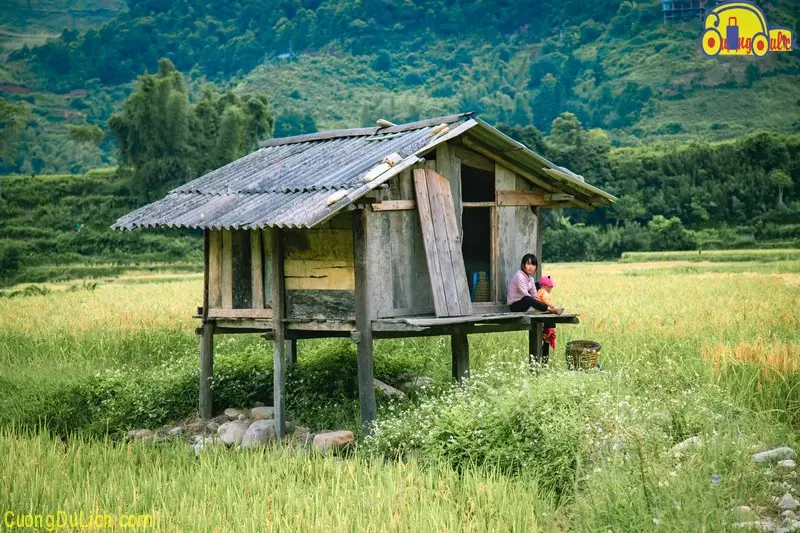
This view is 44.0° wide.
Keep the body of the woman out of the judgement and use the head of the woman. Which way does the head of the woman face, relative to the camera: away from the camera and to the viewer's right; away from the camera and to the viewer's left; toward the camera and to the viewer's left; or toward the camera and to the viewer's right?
toward the camera and to the viewer's right

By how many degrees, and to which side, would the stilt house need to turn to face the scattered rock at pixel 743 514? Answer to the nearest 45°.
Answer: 0° — it already faces it

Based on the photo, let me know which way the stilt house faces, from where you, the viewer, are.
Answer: facing the viewer and to the right of the viewer

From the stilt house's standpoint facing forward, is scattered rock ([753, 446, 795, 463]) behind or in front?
in front

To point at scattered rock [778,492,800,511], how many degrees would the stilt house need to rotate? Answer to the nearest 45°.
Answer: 0° — it already faces it

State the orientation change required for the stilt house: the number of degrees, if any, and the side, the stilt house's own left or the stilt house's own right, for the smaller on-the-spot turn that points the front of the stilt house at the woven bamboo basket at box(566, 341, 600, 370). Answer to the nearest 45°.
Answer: approximately 45° to the stilt house's own left

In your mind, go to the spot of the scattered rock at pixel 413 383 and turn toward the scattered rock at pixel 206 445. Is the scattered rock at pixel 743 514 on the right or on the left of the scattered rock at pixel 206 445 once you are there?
left
